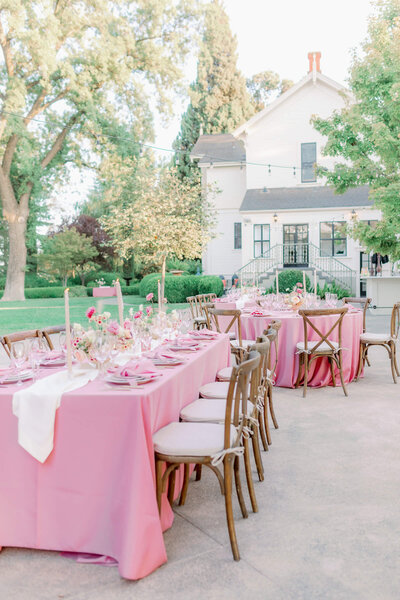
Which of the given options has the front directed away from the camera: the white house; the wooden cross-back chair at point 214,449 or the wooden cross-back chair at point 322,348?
the wooden cross-back chair at point 322,348

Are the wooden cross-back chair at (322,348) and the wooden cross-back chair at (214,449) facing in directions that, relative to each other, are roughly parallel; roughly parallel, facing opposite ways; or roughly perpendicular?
roughly perpendicular

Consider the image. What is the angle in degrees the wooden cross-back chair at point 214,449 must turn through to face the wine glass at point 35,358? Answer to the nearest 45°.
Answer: approximately 45° to its right

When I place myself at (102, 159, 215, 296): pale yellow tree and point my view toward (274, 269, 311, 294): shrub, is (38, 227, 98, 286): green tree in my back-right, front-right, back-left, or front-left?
back-left

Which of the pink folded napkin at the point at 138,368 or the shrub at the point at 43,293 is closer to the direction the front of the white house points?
the pink folded napkin

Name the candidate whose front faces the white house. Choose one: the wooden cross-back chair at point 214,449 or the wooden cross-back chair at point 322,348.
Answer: the wooden cross-back chair at point 322,348

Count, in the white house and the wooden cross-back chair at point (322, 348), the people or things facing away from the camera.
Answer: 1

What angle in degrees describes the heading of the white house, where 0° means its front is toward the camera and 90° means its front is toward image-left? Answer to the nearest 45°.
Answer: approximately 0°

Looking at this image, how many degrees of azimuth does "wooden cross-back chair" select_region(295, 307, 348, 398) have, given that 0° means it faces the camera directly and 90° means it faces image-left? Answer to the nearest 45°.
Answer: approximately 180°

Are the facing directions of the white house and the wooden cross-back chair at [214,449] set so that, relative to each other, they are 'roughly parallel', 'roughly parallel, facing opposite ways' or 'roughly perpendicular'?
roughly perpendicular

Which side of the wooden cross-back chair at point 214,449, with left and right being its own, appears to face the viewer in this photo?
left
